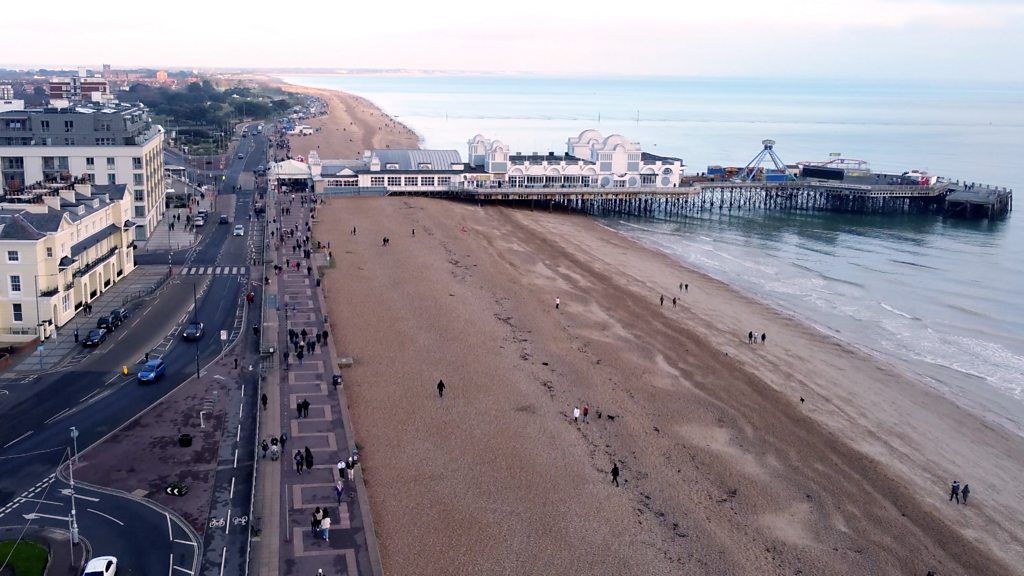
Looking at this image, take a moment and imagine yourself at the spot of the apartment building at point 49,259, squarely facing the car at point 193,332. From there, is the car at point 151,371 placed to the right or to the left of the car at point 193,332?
right

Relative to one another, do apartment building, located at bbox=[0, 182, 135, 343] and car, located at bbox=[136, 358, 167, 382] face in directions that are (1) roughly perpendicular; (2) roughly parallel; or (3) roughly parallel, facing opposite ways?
roughly perpendicular

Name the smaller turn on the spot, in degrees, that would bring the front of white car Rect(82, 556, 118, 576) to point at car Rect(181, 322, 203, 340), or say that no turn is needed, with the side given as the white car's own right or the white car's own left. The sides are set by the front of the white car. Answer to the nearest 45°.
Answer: approximately 135° to the white car's own right

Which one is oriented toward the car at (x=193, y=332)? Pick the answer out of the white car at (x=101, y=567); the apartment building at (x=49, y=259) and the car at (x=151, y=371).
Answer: the apartment building

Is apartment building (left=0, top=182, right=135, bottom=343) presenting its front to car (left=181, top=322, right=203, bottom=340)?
yes

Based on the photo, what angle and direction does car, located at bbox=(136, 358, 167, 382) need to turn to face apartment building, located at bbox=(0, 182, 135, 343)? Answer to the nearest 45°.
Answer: approximately 90° to its right

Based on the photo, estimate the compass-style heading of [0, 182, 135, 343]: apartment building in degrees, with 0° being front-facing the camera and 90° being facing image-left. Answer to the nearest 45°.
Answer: approximately 315°

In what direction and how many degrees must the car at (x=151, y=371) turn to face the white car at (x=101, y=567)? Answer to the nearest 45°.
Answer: approximately 45° to its left

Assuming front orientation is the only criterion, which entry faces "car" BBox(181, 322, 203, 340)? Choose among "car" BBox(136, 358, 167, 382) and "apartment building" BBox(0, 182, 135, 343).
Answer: the apartment building

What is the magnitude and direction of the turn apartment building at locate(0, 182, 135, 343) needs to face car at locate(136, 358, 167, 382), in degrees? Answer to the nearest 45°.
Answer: approximately 45° to its right
